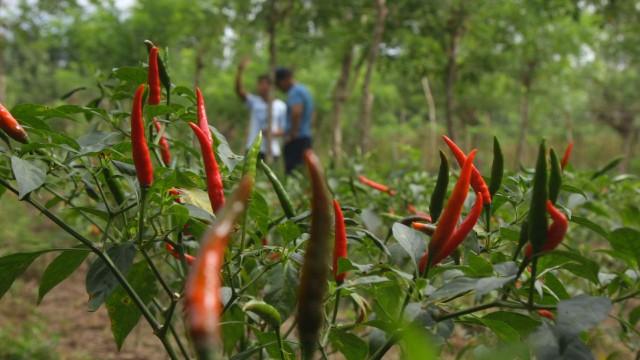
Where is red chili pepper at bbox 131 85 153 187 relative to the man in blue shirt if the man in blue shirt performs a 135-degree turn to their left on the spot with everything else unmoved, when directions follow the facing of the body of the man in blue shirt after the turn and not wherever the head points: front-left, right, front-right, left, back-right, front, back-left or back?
front-right

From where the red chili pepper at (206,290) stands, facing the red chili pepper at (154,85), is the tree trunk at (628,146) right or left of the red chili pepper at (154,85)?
right

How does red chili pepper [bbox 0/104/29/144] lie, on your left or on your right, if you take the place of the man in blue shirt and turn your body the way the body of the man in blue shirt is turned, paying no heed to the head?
on your left

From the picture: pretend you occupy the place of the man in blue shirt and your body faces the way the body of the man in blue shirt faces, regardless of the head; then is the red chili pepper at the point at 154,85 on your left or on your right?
on your left

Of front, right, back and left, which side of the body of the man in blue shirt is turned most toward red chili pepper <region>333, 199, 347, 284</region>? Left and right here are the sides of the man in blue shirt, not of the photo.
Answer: left

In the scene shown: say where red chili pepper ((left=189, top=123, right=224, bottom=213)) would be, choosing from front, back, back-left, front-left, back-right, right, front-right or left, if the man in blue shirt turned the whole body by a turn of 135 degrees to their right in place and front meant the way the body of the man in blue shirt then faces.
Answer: back-right

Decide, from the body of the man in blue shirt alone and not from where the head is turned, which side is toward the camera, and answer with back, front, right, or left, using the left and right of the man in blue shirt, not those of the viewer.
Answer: left

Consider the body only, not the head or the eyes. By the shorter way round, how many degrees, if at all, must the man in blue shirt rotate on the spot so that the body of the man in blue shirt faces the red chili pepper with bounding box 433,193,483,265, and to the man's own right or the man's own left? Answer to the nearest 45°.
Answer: approximately 90° to the man's own left

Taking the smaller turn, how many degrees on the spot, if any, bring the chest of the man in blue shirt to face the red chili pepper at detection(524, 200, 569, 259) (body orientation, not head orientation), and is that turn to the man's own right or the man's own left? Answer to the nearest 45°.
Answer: approximately 90° to the man's own left

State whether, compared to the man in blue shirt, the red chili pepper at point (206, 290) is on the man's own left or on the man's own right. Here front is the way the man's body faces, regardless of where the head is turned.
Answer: on the man's own left

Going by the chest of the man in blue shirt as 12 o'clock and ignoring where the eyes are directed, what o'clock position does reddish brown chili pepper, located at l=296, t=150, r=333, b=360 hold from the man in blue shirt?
The reddish brown chili pepper is roughly at 9 o'clock from the man in blue shirt.

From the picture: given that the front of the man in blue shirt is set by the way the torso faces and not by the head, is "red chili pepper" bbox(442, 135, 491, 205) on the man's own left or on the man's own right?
on the man's own left
